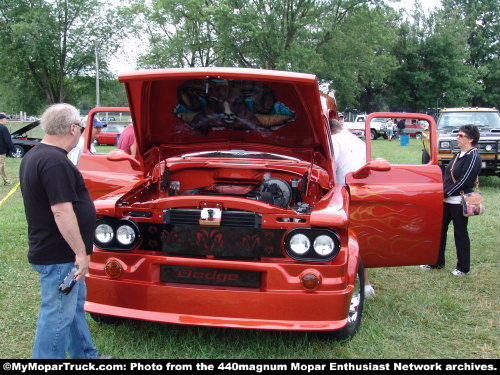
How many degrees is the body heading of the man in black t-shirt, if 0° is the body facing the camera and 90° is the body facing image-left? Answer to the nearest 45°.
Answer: approximately 225°

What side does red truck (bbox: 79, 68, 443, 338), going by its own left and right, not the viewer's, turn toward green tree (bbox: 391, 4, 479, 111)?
back

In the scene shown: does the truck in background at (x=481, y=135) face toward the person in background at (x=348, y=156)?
yes

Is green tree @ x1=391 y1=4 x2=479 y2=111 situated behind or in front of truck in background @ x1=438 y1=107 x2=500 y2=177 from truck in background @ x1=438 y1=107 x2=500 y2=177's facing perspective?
behind

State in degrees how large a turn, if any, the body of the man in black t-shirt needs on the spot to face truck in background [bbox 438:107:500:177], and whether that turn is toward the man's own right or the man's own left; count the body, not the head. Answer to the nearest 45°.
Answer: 0° — they already face it
